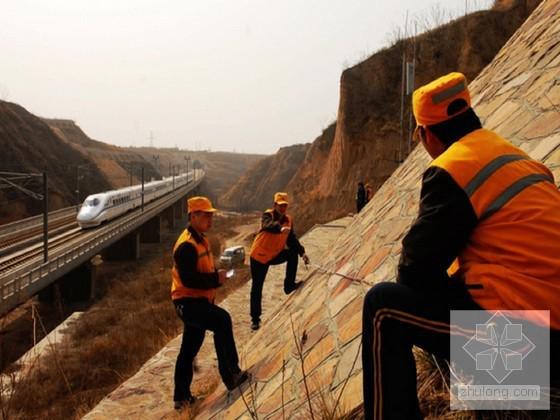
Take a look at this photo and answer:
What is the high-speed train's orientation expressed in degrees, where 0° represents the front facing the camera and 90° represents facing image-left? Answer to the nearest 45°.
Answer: approximately 45°

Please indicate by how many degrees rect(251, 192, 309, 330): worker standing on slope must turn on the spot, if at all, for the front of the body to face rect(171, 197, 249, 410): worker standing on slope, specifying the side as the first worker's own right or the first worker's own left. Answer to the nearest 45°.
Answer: approximately 45° to the first worker's own right

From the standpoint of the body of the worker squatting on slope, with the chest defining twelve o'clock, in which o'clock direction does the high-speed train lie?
The high-speed train is roughly at 12 o'clock from the worker squatting on slope.

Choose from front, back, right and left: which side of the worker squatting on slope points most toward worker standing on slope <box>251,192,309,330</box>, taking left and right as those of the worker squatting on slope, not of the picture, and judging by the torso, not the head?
front

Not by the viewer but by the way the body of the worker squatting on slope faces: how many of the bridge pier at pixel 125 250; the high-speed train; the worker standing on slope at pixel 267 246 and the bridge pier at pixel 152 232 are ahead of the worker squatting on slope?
4

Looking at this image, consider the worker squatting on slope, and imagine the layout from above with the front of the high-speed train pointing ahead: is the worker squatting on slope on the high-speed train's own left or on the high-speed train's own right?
on the high-speed train's own left

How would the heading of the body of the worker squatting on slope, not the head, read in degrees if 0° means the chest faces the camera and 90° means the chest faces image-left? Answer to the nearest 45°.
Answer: approximately 135°

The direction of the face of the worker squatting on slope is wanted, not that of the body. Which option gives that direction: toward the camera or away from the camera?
away from the camera

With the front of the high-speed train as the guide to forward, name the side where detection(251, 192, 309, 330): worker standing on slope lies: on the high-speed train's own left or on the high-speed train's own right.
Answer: on the high-speed train's own left

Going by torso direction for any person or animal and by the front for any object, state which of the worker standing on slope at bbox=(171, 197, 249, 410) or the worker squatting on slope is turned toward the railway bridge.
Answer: the worker squatting on slope

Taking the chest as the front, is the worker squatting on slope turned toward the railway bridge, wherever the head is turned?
yes
